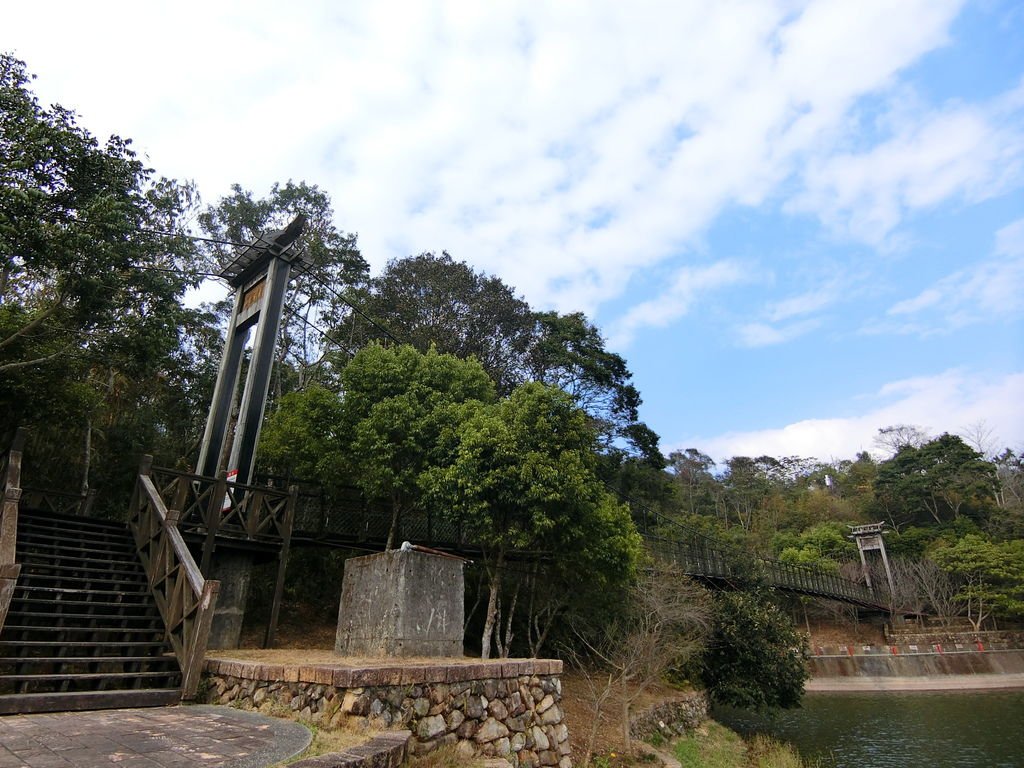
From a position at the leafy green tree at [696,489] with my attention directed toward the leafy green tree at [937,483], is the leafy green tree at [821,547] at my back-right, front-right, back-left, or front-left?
front-right

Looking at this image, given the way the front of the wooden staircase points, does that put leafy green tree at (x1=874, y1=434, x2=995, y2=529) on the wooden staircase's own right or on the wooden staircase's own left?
on the wooden staircase's own left

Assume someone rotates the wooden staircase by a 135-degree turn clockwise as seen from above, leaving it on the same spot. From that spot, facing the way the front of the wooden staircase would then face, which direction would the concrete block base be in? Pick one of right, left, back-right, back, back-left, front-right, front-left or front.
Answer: back

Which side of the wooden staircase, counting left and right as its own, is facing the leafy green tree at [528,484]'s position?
left

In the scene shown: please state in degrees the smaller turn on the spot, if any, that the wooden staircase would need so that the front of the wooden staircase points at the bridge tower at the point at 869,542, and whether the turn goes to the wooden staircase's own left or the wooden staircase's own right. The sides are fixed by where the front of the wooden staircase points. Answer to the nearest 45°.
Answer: approximately 90° to the wooden staircase's own left

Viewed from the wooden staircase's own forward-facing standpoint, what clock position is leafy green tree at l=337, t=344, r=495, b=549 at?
The leafy green tree is roughly at 8 o'clock from the wooden staircase.

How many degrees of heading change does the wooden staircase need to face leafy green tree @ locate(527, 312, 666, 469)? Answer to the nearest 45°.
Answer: approximately 135° to its left

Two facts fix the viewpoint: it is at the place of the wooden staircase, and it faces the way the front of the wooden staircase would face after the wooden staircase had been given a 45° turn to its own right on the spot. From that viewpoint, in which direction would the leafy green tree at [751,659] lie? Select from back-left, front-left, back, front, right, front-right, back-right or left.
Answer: back-left

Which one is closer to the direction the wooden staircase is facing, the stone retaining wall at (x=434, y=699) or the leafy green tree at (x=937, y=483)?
the stone retaining wall

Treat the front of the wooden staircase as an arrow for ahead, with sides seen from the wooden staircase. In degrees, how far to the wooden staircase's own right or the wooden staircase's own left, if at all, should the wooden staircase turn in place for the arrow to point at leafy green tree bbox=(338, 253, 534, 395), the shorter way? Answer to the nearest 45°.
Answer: approximately 135° to the wooden staircase's own left

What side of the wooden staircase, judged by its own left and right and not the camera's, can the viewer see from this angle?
front

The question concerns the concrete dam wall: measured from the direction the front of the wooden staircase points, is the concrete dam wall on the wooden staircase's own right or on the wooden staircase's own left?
on the wooden staircase's own left

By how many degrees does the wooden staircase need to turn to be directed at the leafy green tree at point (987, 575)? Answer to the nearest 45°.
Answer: approximately 90° to its left

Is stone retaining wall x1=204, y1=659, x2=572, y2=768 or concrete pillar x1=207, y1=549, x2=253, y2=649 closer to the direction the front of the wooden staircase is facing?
the stone retaining wall

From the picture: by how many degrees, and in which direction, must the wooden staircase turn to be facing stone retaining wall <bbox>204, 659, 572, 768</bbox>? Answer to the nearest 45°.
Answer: approximately 45° to its left
